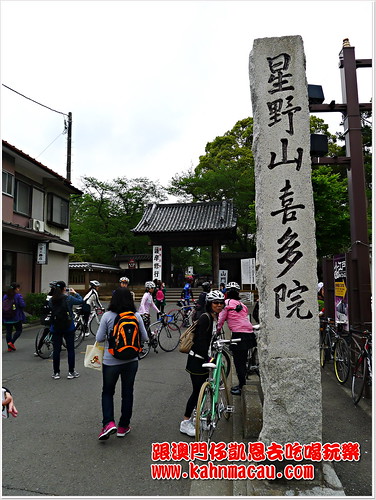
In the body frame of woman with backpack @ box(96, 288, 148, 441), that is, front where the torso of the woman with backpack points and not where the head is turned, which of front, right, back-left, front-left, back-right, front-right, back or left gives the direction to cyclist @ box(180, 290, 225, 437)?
right

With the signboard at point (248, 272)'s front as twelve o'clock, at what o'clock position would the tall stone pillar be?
The tall stone pillar is roughly at 12 o'clock from the signboard.

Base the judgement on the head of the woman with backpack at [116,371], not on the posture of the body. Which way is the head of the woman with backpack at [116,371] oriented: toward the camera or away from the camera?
away from the camera

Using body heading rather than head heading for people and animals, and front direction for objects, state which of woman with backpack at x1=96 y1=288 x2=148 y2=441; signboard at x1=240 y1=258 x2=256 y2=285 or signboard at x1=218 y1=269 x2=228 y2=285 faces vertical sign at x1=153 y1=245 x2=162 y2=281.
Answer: the woman with backpack

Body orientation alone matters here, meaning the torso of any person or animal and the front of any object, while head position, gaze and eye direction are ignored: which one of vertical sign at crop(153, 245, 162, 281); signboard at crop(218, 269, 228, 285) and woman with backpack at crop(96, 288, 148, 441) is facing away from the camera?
the woman with backpack

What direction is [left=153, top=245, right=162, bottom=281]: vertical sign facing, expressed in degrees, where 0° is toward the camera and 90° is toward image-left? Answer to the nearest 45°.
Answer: approximately 0°

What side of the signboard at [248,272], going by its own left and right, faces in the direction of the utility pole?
right

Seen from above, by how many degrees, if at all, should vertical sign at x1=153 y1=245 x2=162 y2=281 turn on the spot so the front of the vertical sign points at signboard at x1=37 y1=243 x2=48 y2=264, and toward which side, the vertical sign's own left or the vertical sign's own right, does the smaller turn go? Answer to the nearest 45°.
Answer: approximately 45° to the vertical sign's own right

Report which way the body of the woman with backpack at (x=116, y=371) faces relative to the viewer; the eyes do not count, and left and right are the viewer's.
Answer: facing away from the viewer

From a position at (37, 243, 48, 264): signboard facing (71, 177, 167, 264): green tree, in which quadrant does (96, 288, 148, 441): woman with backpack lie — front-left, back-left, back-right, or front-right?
back-right
